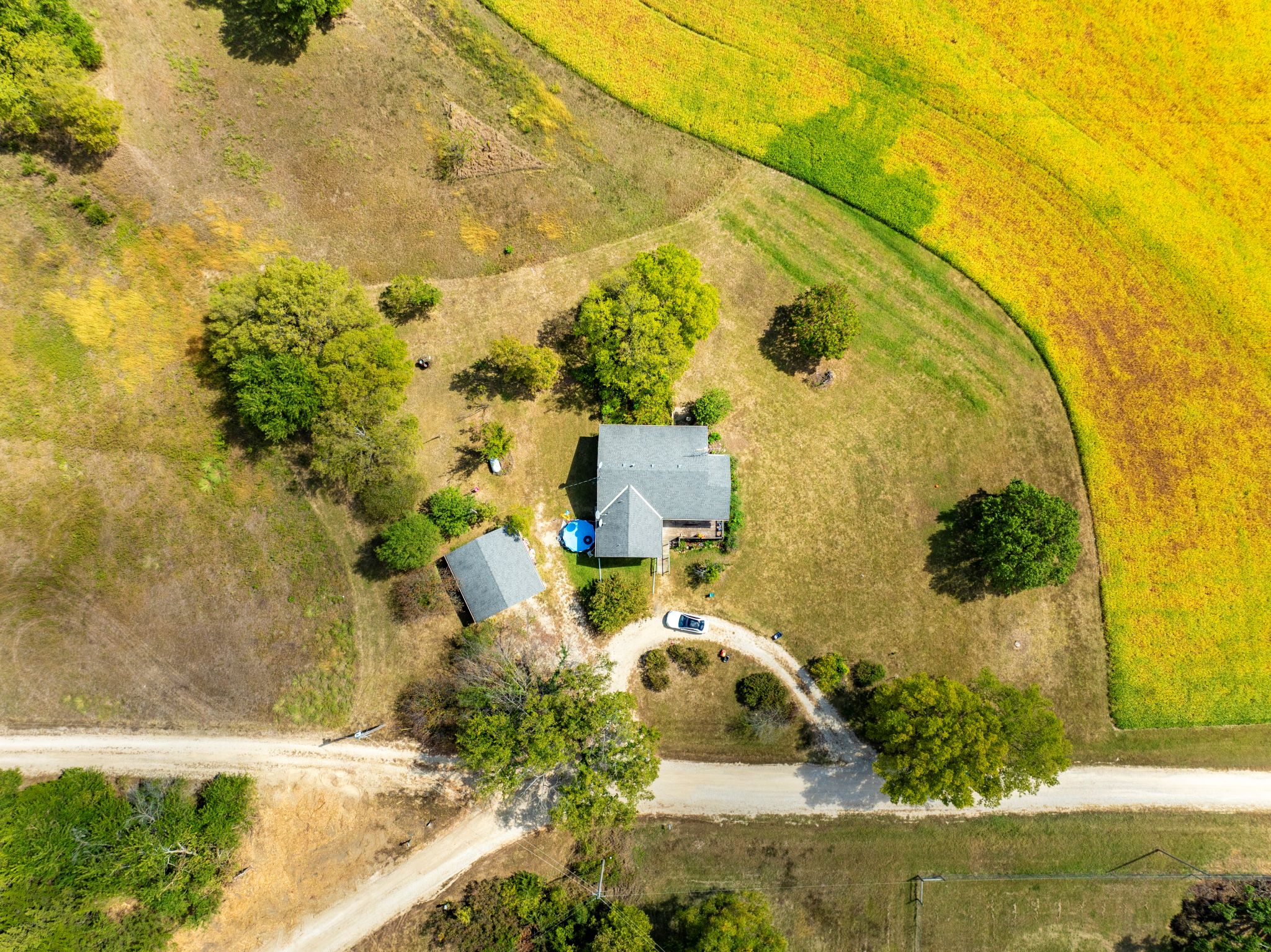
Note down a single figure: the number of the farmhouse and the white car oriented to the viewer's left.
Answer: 1

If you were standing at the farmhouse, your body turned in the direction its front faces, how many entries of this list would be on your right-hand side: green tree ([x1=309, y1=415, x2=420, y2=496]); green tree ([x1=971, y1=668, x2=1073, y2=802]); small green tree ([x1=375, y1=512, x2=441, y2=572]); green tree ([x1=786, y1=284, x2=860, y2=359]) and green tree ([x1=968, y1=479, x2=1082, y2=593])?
2

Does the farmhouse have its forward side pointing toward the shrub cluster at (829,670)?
no

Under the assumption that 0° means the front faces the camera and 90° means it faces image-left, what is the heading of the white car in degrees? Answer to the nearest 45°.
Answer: approximately 90°

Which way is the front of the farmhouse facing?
toward the camera

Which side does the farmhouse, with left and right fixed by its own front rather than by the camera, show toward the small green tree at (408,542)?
right

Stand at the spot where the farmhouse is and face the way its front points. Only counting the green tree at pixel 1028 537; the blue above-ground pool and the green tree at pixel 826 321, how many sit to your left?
2

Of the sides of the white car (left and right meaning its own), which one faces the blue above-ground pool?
front

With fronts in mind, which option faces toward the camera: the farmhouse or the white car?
the farmhouse

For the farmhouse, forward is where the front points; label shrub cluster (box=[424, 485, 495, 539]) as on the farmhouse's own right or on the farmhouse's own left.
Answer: on the farmhouse's own right

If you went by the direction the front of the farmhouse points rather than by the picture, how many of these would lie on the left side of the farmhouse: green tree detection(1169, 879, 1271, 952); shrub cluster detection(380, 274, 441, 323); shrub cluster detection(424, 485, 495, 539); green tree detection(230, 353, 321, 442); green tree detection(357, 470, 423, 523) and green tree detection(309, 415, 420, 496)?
1

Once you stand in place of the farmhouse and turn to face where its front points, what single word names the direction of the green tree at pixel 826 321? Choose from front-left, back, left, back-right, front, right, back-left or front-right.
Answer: left

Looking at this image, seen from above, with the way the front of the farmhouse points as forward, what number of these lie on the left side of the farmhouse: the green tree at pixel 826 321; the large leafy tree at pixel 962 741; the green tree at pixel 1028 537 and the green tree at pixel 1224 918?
4
